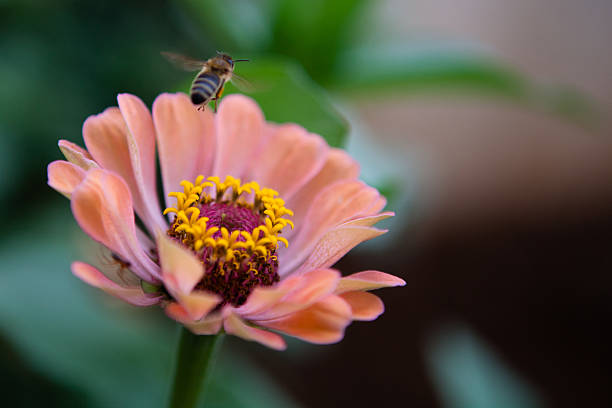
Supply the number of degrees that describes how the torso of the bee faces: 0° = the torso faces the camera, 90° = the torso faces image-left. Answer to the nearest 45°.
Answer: approximately 225°
